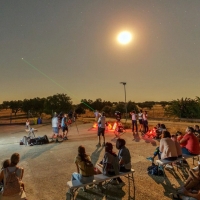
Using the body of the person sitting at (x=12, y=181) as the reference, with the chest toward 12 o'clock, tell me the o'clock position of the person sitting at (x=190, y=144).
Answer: the person sitting at (x=190, y=144) is roughly at 3 o'clock from the person sitting at (x=12, y=181).

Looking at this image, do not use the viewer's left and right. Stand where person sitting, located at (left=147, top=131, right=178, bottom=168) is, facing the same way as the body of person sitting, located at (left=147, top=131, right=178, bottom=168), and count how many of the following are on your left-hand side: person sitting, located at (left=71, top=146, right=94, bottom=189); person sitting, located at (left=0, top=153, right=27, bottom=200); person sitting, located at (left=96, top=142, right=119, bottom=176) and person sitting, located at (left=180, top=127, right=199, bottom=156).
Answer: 3

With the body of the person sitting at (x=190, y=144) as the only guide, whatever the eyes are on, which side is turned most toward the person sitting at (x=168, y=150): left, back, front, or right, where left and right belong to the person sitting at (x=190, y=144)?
left

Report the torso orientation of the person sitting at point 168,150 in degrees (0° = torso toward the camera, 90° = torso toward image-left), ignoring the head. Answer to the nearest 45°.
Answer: approximately 135°

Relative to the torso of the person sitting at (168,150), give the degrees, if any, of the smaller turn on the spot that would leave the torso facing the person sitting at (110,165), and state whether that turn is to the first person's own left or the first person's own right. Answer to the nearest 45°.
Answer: approximately 90° to the first person's own left

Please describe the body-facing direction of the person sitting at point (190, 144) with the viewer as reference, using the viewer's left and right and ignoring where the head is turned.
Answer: facing away from the viewer and to the left of the viewer

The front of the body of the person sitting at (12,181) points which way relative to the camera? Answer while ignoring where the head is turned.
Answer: away from the camera

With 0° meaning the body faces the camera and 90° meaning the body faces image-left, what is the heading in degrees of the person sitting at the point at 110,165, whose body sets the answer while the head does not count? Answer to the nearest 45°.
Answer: approximately 135°

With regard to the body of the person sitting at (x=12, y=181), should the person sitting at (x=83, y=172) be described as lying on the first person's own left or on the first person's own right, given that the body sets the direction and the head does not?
on the first person's own right

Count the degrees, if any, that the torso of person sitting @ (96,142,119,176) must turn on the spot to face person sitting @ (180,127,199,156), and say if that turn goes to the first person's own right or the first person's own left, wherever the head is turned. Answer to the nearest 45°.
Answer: approximately 90° to the first person's own right
